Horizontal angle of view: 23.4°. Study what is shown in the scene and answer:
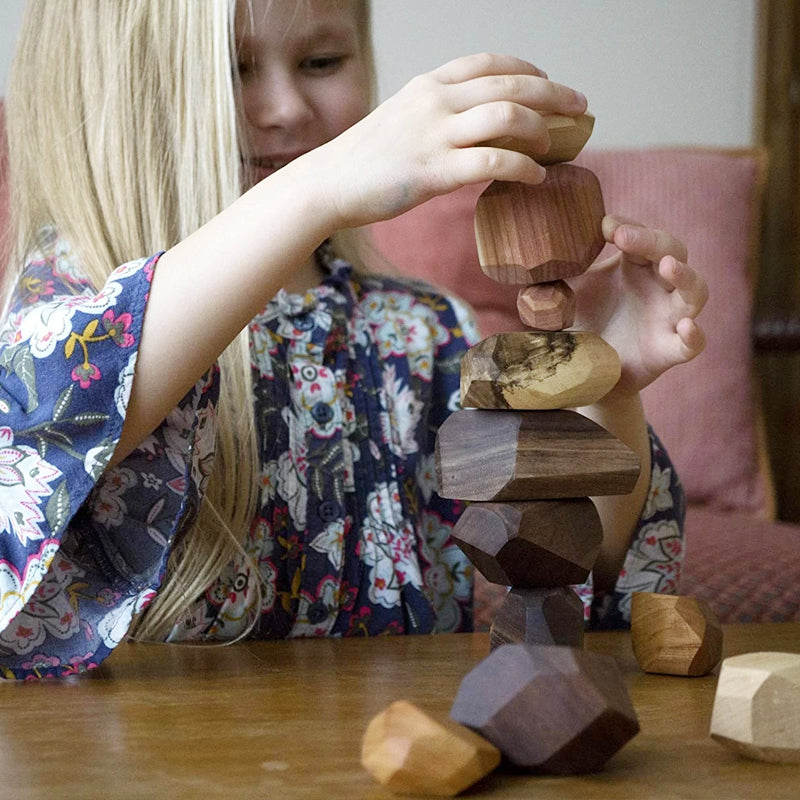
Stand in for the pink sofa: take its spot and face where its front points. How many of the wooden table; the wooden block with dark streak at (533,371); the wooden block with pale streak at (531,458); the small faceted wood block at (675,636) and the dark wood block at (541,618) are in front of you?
5

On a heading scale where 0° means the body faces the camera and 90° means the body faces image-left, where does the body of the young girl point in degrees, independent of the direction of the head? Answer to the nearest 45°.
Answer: approximately 315°

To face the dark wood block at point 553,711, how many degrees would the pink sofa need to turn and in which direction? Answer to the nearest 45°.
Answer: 0° — it already faces it

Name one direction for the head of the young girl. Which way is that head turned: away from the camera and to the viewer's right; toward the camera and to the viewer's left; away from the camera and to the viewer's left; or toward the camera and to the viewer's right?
toward the camera and to the viewer's right

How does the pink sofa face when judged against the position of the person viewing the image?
facing the viewer
